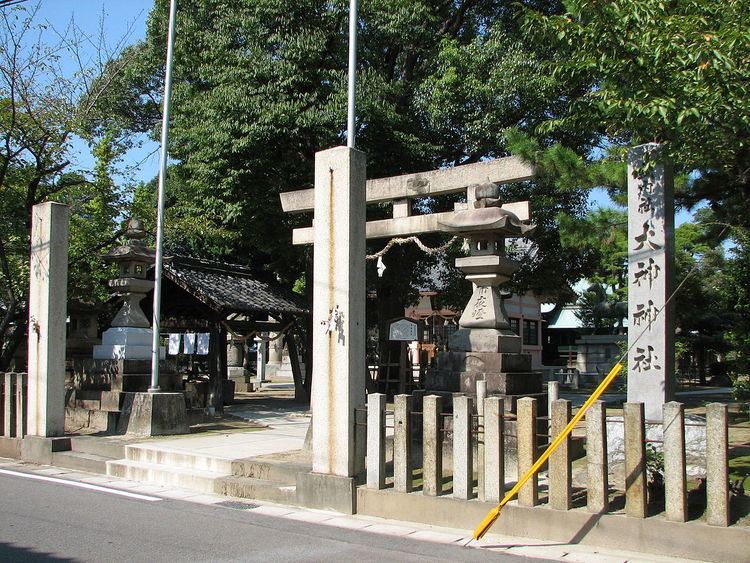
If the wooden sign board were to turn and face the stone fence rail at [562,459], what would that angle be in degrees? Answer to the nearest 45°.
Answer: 0° — it already faces it

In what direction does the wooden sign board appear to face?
toward the camera

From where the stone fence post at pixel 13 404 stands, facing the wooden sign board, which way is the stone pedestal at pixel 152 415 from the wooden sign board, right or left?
right

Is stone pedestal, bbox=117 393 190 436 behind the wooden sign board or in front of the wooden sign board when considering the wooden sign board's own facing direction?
in front

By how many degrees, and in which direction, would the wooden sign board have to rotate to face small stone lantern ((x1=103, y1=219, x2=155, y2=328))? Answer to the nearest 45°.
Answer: approximately 45° to its right

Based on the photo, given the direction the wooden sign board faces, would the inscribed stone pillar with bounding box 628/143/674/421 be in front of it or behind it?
in front

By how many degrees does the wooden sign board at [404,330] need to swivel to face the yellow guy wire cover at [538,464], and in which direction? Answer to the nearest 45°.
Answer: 0° — it already faces it

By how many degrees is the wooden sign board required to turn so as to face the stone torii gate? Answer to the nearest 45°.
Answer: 0° — it already faces it
